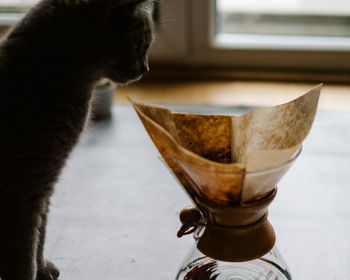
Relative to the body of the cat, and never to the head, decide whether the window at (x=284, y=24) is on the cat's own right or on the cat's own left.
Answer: on the cat's own left

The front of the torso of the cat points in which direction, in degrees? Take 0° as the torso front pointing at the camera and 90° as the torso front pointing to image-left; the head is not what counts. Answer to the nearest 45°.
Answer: approximately 270°

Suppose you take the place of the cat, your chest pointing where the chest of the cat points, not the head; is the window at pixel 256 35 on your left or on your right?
on your left
